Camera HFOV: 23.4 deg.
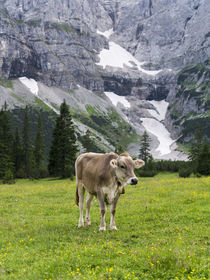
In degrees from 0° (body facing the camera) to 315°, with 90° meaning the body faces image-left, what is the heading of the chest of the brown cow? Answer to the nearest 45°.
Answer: approximately 315°
